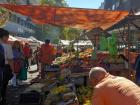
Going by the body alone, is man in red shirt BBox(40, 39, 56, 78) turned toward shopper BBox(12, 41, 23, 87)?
no

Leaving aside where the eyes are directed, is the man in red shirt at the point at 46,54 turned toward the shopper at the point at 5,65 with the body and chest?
no

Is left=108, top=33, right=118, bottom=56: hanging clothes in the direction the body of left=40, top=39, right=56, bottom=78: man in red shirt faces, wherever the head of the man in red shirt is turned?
no
